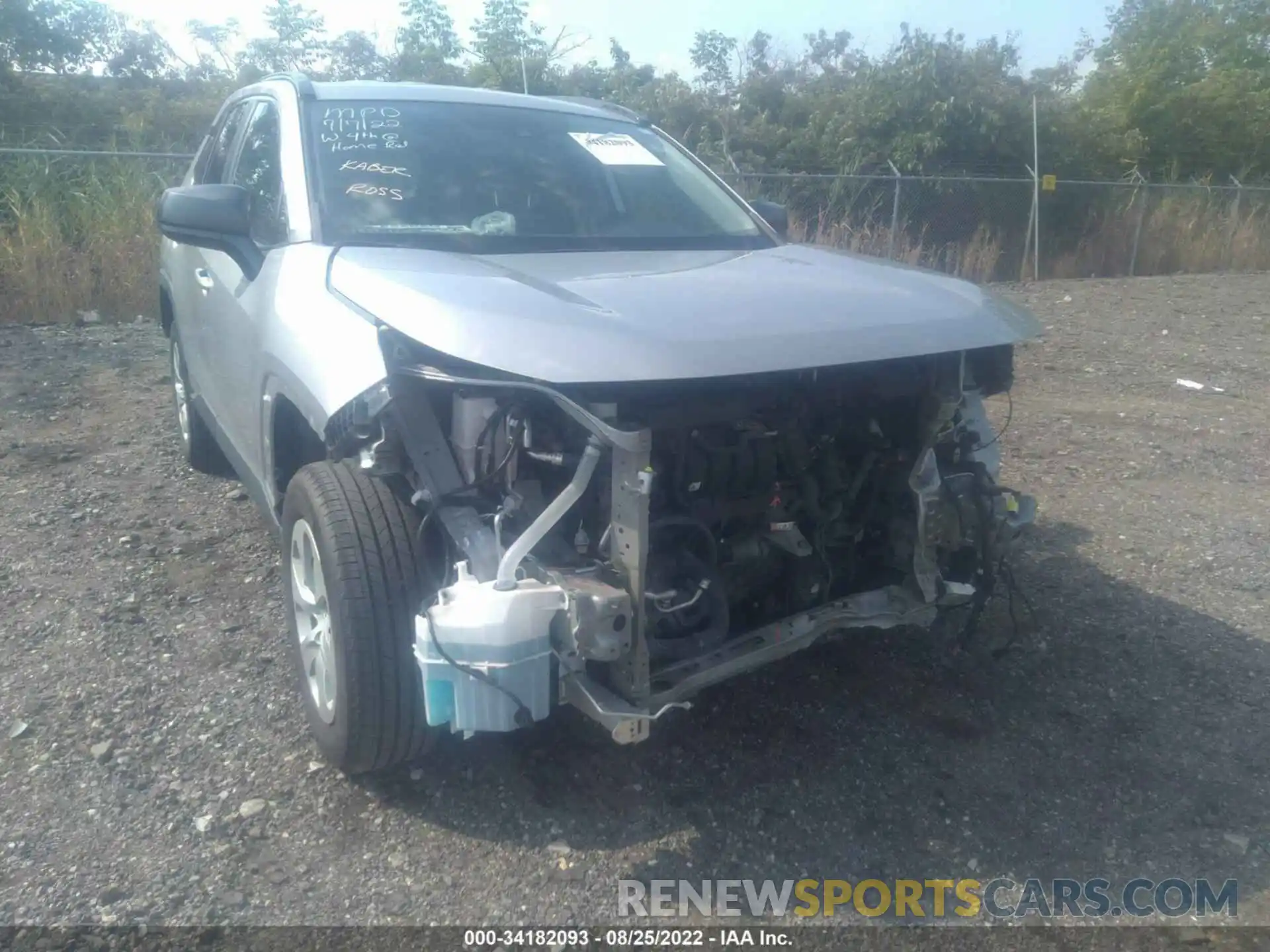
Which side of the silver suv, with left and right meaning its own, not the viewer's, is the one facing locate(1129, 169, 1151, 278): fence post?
left

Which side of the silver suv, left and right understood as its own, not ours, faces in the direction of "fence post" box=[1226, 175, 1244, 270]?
left

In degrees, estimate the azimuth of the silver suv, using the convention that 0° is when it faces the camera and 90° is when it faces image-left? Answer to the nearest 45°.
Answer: approximately 315°

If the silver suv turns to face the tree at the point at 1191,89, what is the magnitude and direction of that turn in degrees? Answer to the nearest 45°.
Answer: approximately 90° to its left

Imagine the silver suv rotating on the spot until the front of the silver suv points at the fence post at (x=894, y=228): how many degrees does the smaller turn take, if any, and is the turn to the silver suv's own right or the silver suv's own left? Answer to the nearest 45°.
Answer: approximately 135° to the silver suv's own left

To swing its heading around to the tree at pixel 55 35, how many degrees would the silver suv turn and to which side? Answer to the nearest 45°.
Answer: approximately 180°

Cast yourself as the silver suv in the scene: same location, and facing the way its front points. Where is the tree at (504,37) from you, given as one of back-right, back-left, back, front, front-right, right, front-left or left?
back-left

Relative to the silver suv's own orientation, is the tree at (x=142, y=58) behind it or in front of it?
behind
